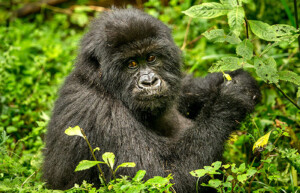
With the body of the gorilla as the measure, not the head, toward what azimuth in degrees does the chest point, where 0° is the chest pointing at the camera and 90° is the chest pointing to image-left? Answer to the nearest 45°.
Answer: approximately 315°

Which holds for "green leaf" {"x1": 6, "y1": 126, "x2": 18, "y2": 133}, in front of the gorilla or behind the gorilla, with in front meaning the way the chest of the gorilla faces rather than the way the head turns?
behind

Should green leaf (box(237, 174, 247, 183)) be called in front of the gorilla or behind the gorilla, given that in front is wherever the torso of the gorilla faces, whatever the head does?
in front
